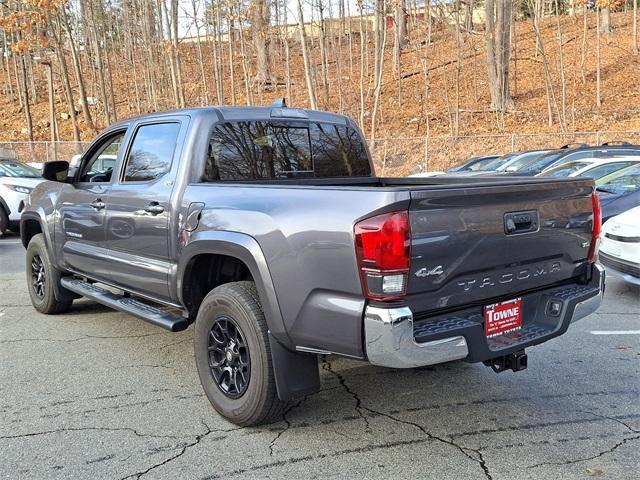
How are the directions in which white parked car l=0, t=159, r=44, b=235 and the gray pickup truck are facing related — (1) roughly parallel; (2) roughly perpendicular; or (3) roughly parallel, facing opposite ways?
roughly parallel, facing opposite ways

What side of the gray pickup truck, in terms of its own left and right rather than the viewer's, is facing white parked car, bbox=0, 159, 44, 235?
front

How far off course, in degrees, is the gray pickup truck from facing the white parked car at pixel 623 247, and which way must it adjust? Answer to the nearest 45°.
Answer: approximately 90° to its right

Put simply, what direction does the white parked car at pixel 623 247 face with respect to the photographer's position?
facing the viewer and to the left of the viewer

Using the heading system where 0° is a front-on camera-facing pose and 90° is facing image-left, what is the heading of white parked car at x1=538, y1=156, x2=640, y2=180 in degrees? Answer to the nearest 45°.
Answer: approximately 45°

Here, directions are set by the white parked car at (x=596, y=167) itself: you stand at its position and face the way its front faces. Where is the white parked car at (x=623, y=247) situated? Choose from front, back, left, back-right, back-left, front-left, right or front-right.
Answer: front-left

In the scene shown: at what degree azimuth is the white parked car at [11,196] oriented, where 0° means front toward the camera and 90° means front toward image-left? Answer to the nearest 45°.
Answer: approximately 315°

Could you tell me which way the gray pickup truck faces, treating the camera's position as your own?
facing away from the viewer and to the left of the viewer

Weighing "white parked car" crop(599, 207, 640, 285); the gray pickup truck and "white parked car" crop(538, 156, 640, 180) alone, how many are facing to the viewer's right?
0

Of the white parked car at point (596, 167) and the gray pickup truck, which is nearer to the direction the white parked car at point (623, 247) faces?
the gray pickup truck

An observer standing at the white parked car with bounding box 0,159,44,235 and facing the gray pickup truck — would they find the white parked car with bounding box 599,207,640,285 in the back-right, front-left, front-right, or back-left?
front-left

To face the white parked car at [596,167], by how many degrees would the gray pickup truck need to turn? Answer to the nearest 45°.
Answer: approximately 90° to its right

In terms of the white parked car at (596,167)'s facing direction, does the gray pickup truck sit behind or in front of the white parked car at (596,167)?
in front
